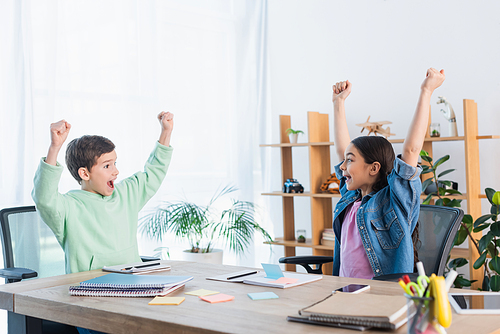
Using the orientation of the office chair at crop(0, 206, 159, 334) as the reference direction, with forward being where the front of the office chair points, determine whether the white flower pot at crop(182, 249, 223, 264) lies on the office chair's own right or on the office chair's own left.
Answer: on the office chair's own left

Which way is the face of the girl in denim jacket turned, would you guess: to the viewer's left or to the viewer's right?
to the viewer's left

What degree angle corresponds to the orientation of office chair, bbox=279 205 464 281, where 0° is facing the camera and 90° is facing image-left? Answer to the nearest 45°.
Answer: approximately 45°

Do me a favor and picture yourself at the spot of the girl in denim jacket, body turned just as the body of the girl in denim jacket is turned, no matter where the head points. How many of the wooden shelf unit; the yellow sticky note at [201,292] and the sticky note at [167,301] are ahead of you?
2

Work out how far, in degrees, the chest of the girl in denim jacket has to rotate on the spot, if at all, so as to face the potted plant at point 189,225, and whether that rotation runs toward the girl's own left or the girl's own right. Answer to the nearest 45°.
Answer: approximately 90° to the girl's own right

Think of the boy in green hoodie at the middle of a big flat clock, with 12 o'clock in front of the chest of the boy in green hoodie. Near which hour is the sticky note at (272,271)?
The sticky note is roughly at 12 o'clock from the boy in green hoodie.

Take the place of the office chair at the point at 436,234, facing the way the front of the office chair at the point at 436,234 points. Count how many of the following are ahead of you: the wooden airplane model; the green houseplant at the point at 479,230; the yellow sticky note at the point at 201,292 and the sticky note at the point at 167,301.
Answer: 2

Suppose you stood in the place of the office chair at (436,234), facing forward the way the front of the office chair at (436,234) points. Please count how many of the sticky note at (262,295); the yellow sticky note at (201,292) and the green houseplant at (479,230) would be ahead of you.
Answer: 2

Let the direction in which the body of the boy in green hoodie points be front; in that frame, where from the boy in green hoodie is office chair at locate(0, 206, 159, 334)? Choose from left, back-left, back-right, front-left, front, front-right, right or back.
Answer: back

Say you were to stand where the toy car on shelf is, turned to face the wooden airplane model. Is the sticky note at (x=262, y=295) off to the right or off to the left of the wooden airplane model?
right

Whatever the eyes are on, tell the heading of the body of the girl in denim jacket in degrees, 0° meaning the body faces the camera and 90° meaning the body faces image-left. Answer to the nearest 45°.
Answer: approximately 45°

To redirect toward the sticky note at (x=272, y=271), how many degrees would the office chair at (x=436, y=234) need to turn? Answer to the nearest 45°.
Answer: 0° — it already faces it
